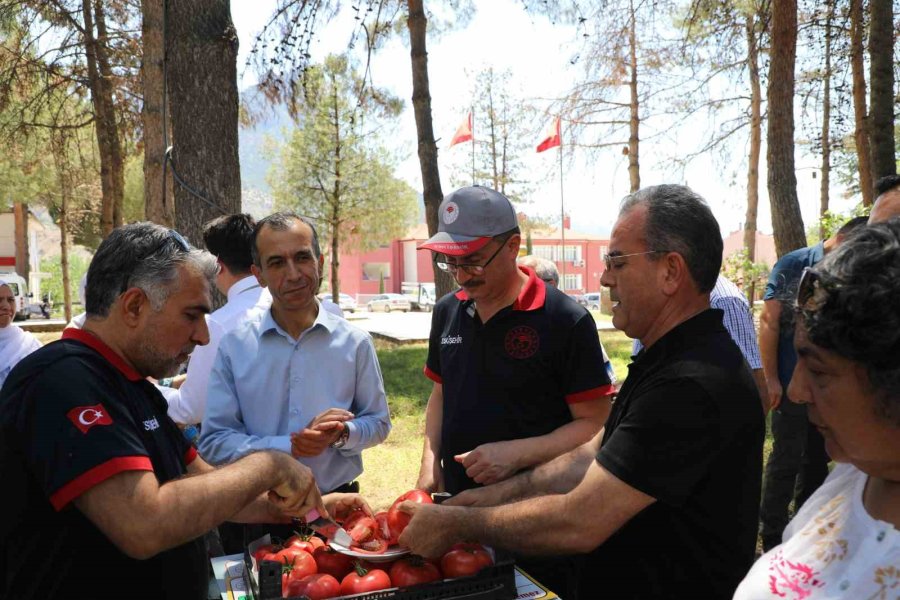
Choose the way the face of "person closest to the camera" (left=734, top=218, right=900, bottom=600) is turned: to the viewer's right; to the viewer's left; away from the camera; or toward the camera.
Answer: to the viewer's left

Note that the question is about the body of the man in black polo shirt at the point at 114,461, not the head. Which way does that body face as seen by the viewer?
to the viewer's right

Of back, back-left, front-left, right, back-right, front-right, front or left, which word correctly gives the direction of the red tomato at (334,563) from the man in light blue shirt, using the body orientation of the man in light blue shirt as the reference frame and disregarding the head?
front

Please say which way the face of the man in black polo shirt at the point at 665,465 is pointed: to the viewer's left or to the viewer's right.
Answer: to the viewer's left

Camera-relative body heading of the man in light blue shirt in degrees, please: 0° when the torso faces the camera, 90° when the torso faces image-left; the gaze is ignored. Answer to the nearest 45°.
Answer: approximately 0°

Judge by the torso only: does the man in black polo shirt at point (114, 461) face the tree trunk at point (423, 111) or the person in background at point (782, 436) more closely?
the person in background

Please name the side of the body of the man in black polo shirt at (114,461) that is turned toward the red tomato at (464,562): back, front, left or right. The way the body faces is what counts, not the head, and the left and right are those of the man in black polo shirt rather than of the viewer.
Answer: front

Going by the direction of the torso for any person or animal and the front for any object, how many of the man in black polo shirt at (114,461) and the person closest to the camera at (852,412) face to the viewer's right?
1

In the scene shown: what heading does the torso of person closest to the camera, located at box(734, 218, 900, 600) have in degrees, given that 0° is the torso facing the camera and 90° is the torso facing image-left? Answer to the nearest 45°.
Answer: approximately 45°

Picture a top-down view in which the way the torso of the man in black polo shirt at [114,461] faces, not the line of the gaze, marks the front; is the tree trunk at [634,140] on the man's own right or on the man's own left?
on the man's own left

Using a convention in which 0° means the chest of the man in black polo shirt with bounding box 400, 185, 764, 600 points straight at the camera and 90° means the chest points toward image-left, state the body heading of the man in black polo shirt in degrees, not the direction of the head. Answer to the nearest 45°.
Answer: approximately 90°
